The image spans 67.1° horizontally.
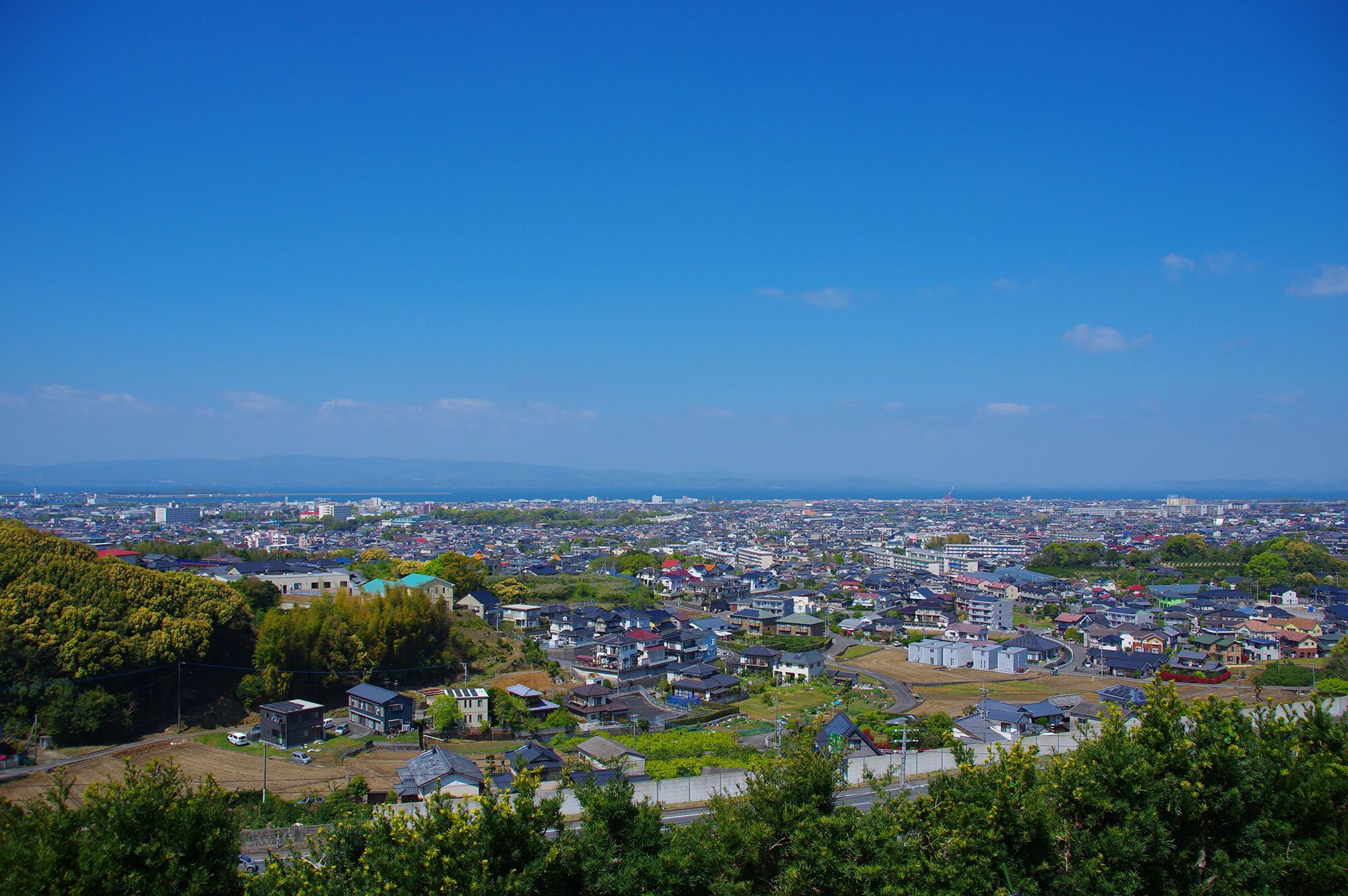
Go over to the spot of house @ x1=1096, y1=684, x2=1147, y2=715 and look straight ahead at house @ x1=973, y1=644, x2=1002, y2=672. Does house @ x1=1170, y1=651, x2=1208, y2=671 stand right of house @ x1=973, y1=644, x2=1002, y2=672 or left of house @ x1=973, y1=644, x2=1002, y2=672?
right

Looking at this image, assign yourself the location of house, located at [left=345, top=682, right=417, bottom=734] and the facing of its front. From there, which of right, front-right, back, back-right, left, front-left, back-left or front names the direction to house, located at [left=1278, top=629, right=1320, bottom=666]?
back-left

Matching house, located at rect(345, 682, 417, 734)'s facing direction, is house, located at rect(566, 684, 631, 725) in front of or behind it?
behind

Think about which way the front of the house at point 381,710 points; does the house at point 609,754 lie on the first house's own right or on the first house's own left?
on the first house's own left

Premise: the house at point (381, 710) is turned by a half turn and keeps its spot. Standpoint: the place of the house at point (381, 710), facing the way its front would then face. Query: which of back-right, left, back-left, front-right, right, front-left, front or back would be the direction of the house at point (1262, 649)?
front-right

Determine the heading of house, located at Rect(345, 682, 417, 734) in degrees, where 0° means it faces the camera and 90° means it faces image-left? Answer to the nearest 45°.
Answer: approximately 45°

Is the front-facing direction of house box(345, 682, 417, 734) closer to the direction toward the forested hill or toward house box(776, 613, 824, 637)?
the forested hill

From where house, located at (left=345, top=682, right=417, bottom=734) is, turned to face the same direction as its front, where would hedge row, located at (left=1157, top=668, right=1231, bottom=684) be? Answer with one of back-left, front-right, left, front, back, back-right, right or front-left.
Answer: back-left

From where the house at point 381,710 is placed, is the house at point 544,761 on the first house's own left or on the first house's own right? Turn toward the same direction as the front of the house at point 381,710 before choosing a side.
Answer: on the first house's own left

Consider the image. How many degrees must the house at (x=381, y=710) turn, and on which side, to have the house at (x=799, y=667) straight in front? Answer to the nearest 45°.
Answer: approximately 135° to its left
